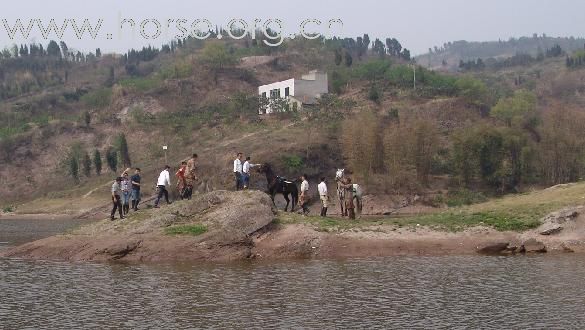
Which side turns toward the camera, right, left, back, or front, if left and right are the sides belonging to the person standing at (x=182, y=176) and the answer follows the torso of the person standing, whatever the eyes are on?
right

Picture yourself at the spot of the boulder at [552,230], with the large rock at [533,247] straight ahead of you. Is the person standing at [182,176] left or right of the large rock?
right

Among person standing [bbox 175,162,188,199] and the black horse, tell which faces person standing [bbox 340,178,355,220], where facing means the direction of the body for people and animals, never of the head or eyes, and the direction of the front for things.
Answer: person standing [bbox 175,162,188,199]

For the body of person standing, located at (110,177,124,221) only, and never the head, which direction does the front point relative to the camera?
to the viewer's right

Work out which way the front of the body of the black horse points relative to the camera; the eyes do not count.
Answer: to the viewer's left

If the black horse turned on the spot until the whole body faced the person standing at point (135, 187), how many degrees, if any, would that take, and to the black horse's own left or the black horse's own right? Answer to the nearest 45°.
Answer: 0° — it already faces them

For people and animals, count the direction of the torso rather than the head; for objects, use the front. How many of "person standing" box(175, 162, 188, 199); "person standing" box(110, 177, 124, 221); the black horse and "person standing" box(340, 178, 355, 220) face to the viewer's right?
2
